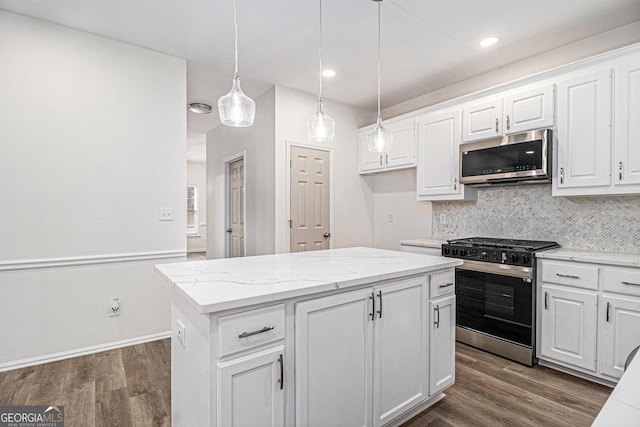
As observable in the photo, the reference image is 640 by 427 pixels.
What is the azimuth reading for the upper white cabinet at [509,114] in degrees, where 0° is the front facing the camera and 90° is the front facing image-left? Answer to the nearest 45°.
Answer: approximately 45°

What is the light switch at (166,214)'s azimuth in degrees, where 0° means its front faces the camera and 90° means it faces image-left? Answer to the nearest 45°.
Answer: approximately 0°

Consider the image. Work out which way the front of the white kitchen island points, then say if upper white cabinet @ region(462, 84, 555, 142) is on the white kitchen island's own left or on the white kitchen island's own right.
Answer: on the white kitchen island's own left

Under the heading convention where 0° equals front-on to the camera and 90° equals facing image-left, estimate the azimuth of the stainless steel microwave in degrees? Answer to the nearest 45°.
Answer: approximately 45°
